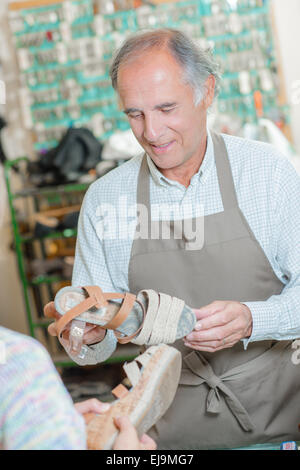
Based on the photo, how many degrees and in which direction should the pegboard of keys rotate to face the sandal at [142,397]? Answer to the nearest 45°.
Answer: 0° — it already faces it

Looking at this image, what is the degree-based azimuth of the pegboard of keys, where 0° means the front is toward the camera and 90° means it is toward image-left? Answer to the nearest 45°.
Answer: approximately 0°

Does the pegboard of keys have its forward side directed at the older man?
yes
